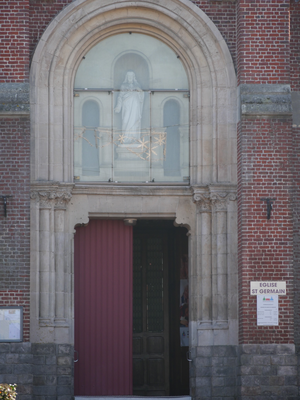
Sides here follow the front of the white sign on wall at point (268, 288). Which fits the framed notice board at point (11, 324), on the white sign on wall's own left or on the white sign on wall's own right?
on the white sign on wall's own right

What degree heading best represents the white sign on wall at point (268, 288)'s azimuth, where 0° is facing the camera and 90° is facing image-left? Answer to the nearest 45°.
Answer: approximately 0°

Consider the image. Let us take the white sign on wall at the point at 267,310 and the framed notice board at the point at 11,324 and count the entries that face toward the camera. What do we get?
2

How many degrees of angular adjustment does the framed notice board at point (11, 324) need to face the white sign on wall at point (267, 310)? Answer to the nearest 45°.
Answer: approximately 90° to its left

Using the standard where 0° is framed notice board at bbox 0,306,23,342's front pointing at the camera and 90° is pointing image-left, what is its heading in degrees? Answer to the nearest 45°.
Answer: approximately 0°

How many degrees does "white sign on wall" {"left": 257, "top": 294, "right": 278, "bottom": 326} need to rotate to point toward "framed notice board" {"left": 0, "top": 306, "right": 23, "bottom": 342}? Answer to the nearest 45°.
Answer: approximately 90° to its right
